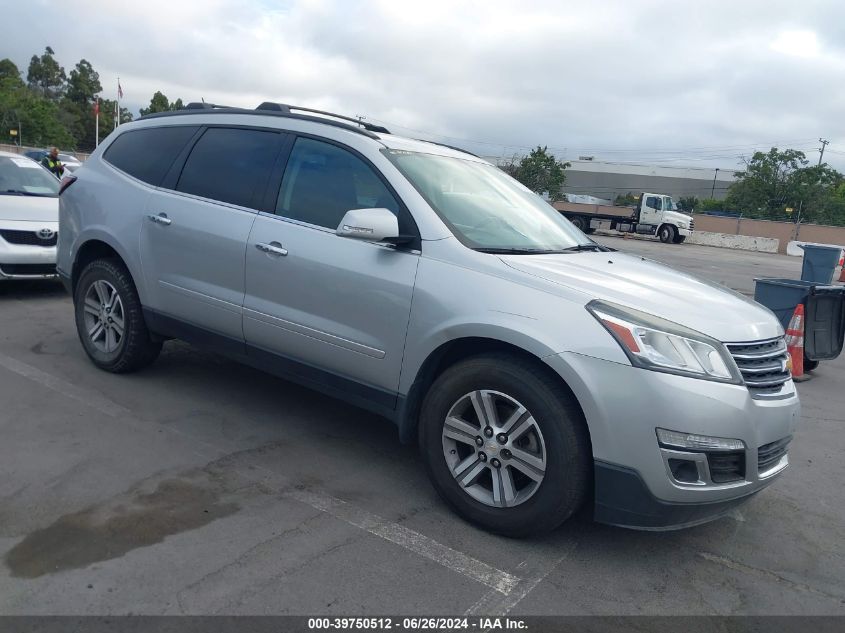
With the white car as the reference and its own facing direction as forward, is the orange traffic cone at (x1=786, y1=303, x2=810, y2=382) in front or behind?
in front

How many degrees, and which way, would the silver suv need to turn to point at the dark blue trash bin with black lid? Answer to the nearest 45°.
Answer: approximately 90° to its left

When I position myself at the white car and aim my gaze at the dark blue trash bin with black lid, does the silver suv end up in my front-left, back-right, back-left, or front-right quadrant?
front-right

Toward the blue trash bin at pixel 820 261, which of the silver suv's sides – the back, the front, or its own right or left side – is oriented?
left

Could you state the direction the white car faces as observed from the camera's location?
facing the viewer and to the right of the viewer

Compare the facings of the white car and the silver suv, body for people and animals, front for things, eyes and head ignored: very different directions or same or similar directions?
same or similar directions

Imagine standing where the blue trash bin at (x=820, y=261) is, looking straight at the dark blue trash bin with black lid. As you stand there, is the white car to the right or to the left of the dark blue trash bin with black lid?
right

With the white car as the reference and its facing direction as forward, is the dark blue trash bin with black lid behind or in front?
in front

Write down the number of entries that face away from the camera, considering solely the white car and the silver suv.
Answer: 0

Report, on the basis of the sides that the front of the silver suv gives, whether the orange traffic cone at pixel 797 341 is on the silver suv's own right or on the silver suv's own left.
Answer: on the silver suv's own left
